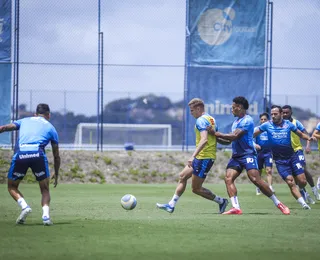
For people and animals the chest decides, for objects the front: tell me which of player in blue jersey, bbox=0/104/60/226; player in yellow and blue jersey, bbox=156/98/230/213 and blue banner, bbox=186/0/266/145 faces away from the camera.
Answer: the player in blue jersey

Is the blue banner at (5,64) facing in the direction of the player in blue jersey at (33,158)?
yes

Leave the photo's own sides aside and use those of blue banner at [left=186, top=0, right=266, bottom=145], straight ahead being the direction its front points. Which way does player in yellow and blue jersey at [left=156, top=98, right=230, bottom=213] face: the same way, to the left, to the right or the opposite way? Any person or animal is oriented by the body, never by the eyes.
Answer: to the right

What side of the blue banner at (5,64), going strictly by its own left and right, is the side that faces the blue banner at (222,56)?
left

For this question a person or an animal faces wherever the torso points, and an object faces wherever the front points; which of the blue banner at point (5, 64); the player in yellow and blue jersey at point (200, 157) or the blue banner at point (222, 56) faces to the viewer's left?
the player in yellow and blue jersey

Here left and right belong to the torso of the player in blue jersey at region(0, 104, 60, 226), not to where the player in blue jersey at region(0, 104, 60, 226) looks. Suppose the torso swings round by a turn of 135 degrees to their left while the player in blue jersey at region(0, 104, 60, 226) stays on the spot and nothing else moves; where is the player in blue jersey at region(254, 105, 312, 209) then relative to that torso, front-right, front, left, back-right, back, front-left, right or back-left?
back

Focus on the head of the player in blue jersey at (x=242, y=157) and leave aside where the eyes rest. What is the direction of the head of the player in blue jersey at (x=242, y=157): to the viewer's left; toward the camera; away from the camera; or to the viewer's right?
to the viewer's left

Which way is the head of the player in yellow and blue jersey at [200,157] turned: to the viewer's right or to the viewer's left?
to the viewer's left

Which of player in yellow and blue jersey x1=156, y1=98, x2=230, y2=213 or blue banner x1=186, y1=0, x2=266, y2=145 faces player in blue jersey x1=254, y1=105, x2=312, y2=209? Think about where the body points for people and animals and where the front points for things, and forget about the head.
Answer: the blue banner

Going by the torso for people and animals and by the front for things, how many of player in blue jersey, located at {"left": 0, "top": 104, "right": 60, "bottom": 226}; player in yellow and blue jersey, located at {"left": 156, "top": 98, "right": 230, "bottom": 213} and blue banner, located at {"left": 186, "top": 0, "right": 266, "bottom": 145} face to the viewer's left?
1

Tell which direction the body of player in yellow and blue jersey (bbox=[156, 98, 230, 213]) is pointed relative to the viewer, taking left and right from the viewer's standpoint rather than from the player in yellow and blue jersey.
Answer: facing to the left of the viewer
